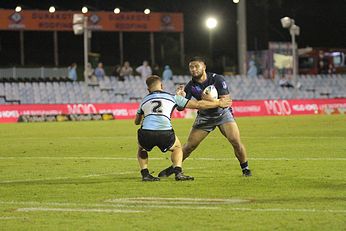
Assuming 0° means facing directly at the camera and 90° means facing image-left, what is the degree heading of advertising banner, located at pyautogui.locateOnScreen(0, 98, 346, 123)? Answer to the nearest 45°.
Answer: approximately 0°

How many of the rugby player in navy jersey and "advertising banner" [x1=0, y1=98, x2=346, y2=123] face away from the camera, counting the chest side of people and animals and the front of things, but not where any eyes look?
0

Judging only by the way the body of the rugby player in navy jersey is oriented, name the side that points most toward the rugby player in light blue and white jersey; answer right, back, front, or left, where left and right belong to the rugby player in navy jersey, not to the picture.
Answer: front

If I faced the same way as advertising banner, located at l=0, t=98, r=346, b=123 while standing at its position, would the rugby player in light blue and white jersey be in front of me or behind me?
in front

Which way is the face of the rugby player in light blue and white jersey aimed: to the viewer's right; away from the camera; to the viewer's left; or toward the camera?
away from the camera

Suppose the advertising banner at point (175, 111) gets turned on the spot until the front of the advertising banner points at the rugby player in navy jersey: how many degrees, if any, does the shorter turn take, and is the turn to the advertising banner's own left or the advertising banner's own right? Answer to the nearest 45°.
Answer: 0° — it already faces them

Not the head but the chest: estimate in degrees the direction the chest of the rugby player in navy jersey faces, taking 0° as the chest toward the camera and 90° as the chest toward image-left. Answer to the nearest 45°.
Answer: approximately 45°

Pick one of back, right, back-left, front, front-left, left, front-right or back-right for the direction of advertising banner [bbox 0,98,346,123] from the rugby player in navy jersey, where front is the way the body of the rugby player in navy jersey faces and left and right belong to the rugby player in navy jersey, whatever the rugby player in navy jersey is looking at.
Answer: back-right
